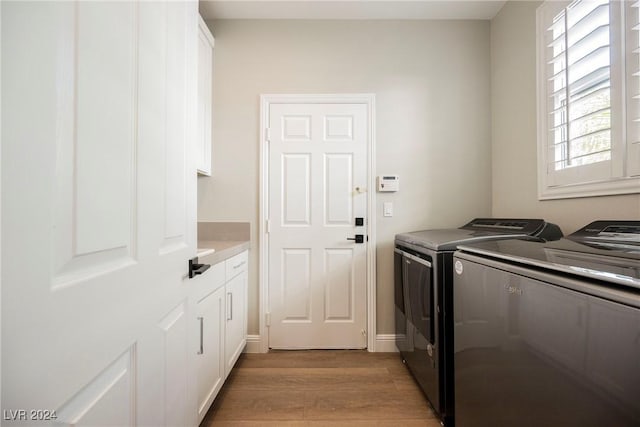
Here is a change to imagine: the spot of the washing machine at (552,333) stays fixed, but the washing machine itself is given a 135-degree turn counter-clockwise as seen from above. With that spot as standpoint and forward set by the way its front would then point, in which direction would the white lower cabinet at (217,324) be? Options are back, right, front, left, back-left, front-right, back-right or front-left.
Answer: back

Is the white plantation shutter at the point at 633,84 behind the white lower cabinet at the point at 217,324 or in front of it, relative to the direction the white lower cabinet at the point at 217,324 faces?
in front

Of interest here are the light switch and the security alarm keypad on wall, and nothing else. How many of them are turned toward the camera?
2

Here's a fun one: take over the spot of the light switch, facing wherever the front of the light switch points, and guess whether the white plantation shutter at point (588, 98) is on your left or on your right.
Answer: on your left

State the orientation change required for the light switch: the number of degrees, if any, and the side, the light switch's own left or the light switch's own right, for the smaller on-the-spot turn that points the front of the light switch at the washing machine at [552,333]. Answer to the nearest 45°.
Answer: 0° — it already faces it

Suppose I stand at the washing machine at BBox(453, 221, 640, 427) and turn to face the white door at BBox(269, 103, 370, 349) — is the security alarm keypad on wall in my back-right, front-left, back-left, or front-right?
front-right

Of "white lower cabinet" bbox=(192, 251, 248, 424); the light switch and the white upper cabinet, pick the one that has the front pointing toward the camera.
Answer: the light switch

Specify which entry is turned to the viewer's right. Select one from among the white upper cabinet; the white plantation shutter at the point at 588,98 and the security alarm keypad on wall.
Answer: the white upper cabinet

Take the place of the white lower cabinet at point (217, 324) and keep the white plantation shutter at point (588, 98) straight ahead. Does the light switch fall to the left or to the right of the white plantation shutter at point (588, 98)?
left

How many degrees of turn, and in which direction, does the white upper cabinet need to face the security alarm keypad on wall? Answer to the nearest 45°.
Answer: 0° — it already faces it

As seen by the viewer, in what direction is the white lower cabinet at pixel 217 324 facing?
to the viewer's right

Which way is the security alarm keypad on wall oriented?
toward the camera

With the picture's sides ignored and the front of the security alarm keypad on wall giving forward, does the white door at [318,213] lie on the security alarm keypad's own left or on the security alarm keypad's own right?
on the security alarm keypad's own right

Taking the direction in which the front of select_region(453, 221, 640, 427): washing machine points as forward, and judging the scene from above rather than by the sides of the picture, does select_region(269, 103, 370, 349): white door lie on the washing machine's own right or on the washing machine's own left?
on the washing machine's own right

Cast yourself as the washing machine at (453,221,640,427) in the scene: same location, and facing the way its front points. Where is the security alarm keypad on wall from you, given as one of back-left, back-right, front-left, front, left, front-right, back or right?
right

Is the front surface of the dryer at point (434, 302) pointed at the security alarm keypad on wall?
no

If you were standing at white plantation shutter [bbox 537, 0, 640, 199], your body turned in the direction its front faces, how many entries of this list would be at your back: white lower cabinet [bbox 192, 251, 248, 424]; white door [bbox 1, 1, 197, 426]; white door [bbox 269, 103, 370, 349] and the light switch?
0

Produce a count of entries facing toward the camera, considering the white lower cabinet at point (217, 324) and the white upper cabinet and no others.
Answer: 0

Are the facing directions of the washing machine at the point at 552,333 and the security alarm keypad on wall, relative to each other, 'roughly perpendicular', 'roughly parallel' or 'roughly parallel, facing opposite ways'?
roughly perpendicular

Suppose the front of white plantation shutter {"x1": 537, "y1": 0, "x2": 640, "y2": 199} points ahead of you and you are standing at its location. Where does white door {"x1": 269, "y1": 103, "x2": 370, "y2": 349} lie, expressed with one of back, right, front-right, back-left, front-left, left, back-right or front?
front-right

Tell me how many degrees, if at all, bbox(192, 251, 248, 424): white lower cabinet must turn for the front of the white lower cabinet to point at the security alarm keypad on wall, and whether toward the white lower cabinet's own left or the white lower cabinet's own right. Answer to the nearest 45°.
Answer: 0° — it already faces it
